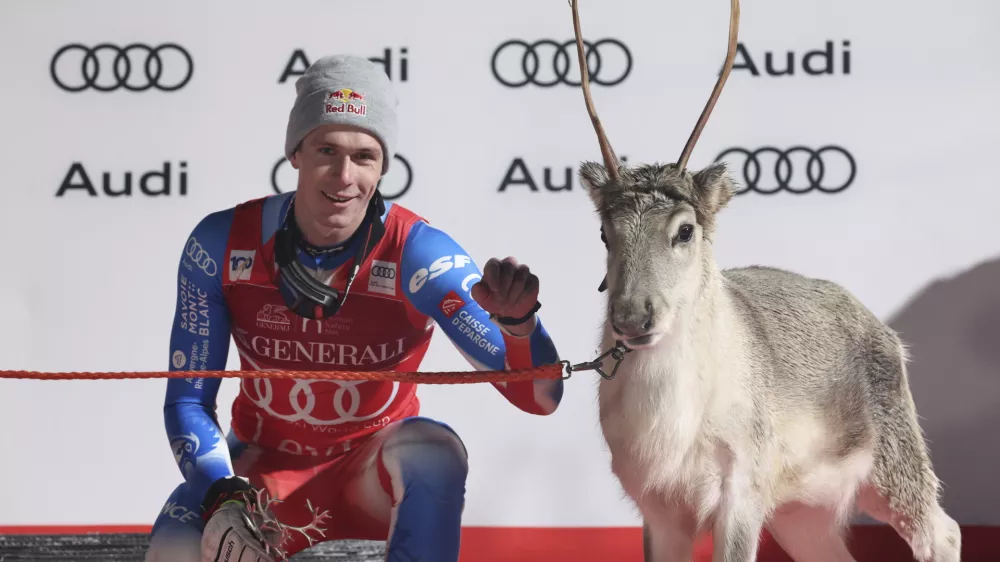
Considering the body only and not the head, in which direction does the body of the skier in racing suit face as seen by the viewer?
toward the camera

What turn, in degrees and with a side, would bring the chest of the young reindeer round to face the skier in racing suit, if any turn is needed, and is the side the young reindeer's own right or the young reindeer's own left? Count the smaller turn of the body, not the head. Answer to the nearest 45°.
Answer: approximately 45° to the young reindeer's own right

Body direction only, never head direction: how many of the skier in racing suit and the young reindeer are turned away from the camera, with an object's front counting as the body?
0

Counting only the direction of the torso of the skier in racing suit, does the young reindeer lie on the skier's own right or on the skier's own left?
on the skier's own left

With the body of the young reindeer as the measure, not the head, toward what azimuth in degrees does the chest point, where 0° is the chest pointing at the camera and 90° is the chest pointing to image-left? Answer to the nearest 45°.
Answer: approximately 45°

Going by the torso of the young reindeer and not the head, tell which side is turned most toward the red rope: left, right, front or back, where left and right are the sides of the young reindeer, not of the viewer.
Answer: front
